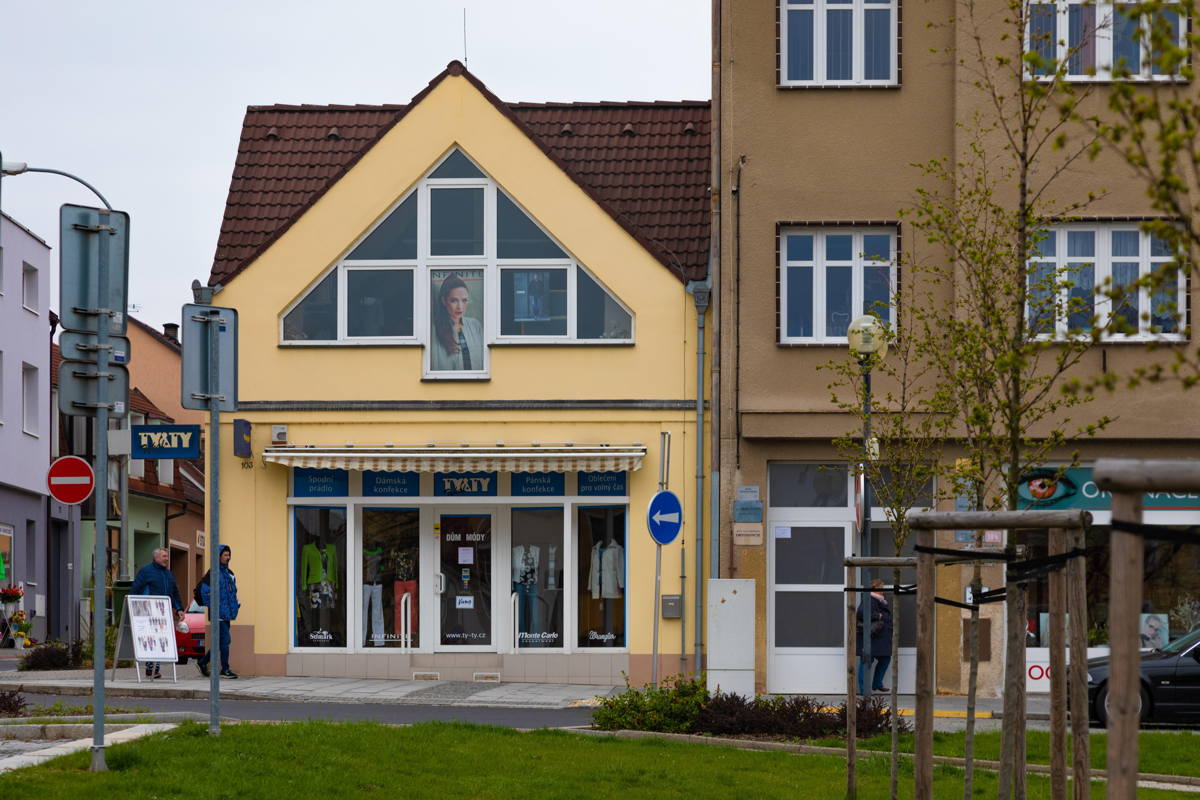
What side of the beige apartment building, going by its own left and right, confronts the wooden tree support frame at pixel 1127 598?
front

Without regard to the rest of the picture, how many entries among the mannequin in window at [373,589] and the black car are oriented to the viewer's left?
1

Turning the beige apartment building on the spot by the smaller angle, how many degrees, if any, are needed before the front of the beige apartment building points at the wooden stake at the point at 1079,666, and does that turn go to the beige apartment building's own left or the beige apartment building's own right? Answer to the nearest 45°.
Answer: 0° — it already faces it

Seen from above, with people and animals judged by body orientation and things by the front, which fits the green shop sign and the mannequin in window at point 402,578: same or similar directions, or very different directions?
same or similar directions

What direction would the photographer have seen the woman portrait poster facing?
facing the viewer

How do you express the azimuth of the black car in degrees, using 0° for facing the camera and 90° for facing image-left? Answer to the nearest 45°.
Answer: approximately 90°

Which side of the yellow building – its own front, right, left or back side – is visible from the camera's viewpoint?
front

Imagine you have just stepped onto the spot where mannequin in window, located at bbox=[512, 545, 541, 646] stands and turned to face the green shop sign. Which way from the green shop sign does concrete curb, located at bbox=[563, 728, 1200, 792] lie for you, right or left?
right

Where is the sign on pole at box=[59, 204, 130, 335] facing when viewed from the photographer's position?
facing away from the viewer

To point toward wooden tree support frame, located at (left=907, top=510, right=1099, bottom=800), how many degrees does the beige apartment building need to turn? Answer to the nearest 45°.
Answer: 0° — it already faces it

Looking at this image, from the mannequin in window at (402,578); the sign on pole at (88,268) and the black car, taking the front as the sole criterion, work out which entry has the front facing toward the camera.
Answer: the mannequin in window

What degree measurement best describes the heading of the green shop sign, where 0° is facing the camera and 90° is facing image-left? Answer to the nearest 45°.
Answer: approximately 0°
